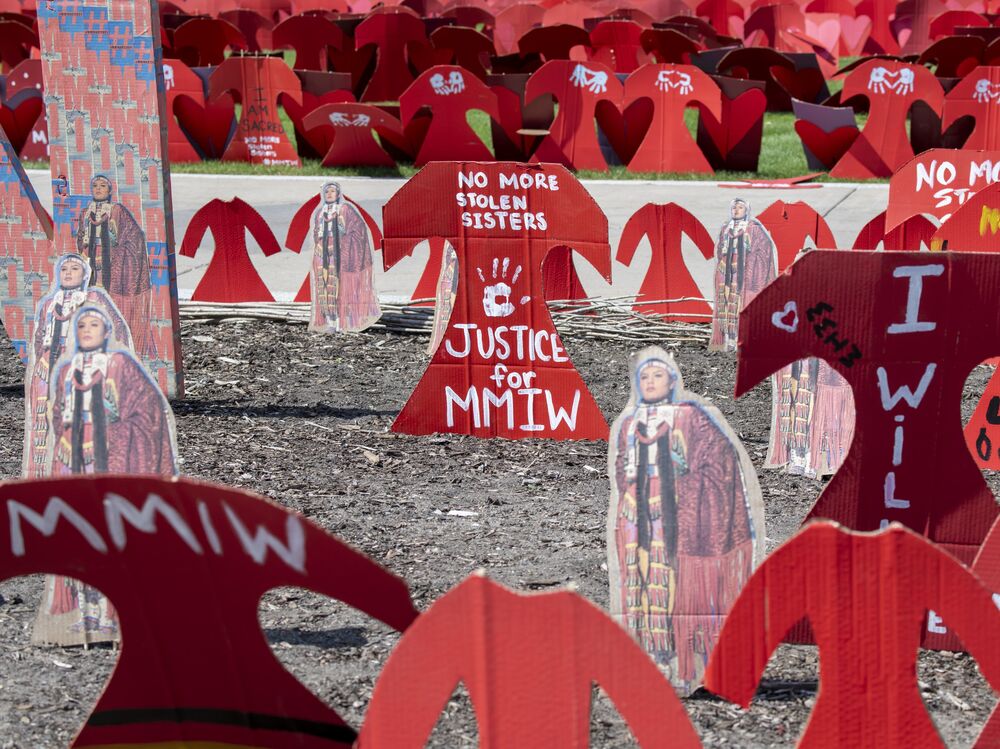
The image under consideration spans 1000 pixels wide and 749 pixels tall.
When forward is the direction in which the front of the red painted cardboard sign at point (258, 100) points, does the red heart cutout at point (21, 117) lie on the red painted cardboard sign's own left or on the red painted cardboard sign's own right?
on the red painted cardboard sign's own right

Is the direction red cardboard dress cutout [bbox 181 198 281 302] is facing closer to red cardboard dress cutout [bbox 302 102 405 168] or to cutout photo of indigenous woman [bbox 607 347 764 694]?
the cutout photo of indigenous woman

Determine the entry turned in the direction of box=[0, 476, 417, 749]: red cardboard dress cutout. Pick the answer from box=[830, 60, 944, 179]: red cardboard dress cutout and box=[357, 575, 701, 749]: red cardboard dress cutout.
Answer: box=[830, 60, 944, 179]: red cardboard dress cutout

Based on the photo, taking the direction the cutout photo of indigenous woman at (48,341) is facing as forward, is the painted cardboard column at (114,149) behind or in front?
behind

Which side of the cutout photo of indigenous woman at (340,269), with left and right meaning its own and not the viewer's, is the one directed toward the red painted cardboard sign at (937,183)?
left

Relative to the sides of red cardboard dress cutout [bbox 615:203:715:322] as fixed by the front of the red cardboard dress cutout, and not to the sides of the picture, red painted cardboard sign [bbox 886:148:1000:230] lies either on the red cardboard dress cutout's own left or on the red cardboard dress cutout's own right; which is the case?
on the red cardboard dress cutout's own left

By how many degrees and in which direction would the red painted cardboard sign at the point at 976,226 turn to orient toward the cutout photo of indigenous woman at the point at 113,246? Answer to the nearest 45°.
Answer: approximately 90° to its right

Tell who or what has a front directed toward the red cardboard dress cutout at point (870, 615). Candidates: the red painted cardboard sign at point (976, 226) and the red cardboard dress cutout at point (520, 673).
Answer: the red painted cardboard sign

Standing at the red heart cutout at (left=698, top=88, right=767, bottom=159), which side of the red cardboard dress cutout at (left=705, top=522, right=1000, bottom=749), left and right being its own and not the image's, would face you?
back
